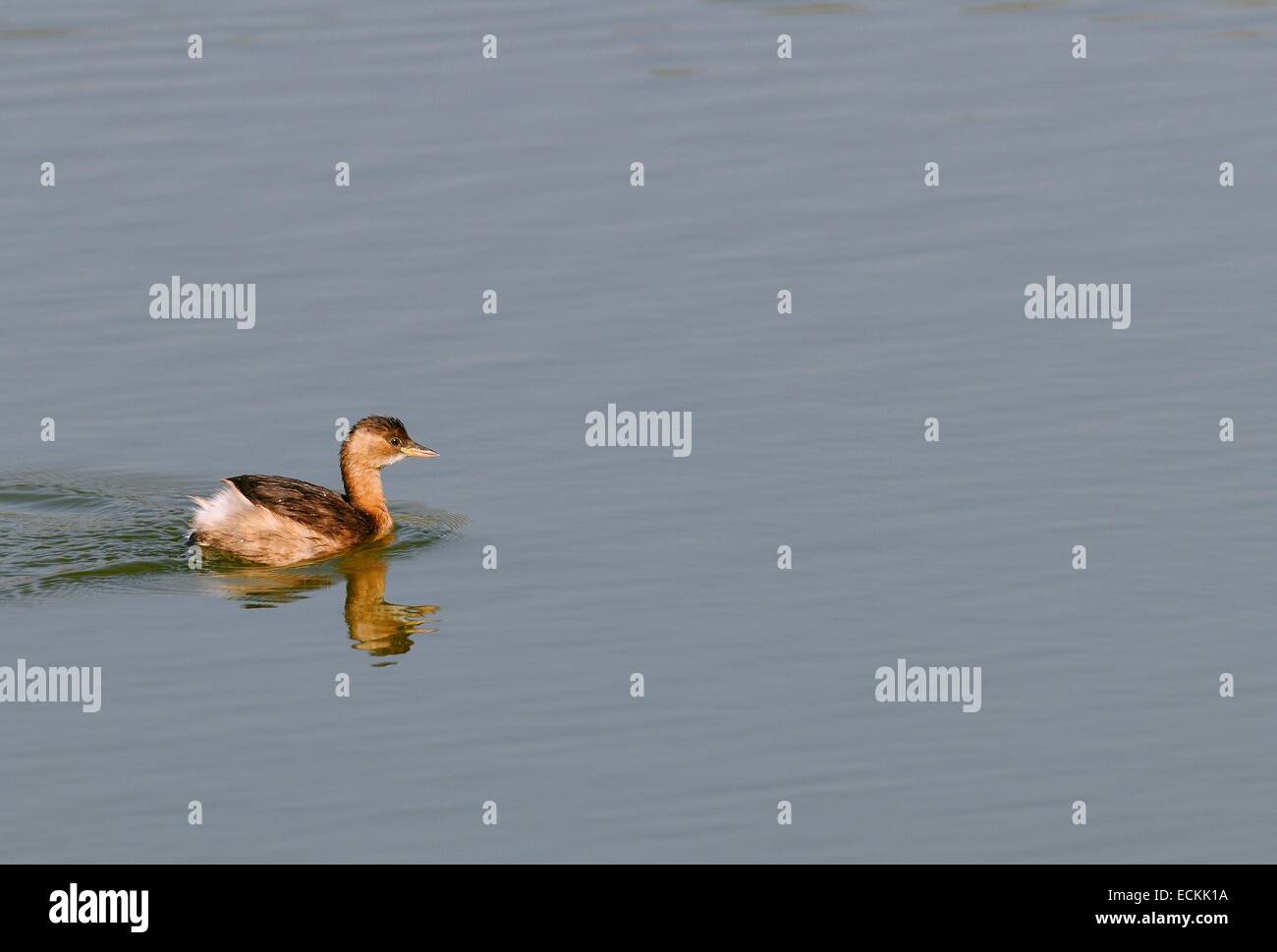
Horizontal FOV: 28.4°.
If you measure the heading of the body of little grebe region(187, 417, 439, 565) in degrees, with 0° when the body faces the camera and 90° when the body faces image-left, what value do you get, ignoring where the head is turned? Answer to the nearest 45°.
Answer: approximately 270°
